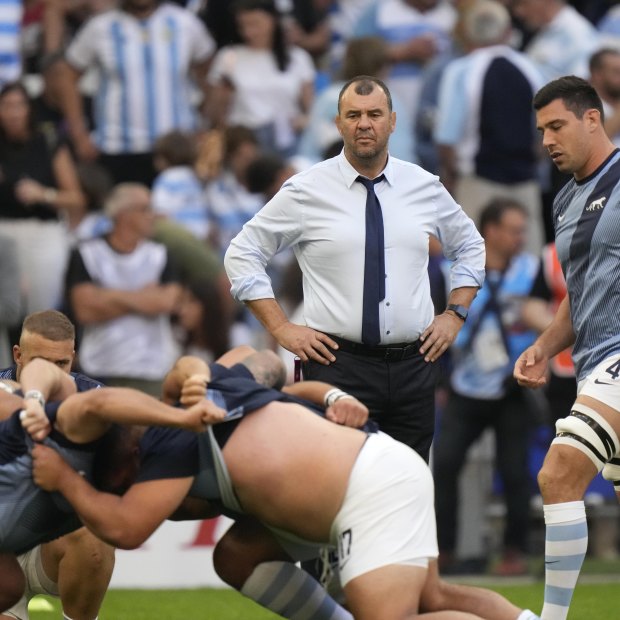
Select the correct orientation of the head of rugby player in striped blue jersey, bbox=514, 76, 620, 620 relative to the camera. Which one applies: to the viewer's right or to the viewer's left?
to the viewer's left

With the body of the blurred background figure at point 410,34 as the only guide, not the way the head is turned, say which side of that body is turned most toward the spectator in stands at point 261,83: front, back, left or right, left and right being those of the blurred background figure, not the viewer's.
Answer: right

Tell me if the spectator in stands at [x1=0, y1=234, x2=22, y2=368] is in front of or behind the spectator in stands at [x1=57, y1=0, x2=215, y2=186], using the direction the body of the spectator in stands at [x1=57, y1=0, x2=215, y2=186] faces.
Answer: in front

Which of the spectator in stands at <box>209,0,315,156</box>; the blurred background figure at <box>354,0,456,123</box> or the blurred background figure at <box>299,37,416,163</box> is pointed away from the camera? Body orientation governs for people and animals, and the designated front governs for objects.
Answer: the blurred background figure at <box>299,37,416,163</box>

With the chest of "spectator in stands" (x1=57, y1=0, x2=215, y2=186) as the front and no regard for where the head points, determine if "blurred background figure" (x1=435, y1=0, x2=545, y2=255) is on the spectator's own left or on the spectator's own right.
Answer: on the spectator's own left

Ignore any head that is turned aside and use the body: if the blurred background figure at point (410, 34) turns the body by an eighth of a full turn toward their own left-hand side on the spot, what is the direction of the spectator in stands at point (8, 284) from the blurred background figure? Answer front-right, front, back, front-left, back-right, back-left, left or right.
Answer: right

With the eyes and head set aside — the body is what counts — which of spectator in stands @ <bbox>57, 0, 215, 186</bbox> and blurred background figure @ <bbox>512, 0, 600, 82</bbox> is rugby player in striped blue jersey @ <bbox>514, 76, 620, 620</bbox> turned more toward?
the spectator in stands

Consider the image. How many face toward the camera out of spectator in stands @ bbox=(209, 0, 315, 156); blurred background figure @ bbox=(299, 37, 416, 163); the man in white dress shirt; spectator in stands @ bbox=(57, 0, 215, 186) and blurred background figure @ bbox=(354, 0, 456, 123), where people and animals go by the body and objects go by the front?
4

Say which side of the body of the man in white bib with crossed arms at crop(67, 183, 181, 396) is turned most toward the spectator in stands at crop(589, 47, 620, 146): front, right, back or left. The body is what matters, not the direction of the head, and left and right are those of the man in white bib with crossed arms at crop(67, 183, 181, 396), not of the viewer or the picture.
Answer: left
